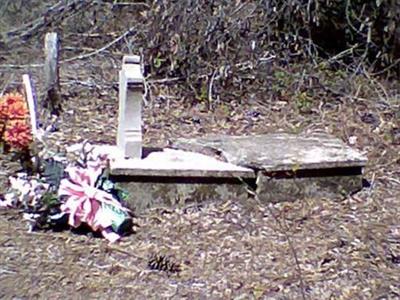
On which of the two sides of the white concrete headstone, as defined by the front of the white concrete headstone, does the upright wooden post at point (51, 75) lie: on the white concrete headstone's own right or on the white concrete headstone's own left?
on the white concrete headstone's own right

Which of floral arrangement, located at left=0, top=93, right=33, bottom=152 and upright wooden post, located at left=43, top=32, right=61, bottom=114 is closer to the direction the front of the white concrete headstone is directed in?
the floral arrangement

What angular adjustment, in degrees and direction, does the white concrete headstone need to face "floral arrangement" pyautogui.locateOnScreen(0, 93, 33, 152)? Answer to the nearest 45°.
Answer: approximately 45° to its right
